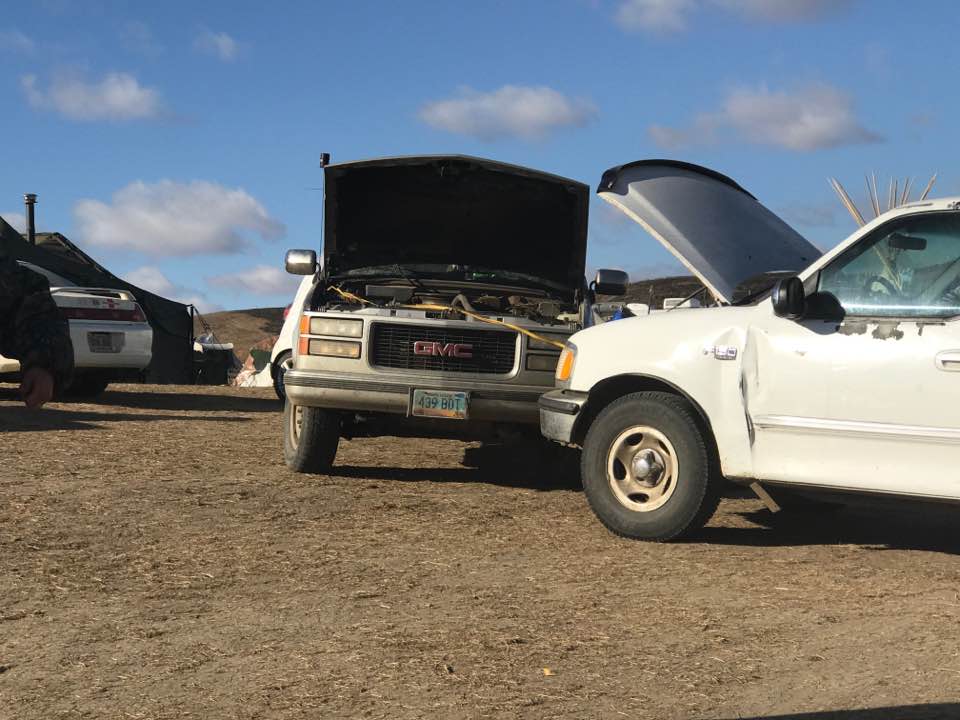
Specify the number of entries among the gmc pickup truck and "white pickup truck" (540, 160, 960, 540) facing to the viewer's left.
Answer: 1

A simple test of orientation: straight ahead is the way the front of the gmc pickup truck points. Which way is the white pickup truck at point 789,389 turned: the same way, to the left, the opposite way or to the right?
to the right

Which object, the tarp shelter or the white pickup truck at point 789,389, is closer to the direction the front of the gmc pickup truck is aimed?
the white pickup truck

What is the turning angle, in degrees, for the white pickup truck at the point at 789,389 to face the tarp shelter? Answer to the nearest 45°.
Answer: approximately 45° to its right

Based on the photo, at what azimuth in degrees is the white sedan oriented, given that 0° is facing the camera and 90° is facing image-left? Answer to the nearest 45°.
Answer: approximately 135°

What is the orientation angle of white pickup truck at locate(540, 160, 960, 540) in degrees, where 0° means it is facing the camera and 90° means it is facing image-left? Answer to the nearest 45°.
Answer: approximately 90°

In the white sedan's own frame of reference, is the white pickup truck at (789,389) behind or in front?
behind
